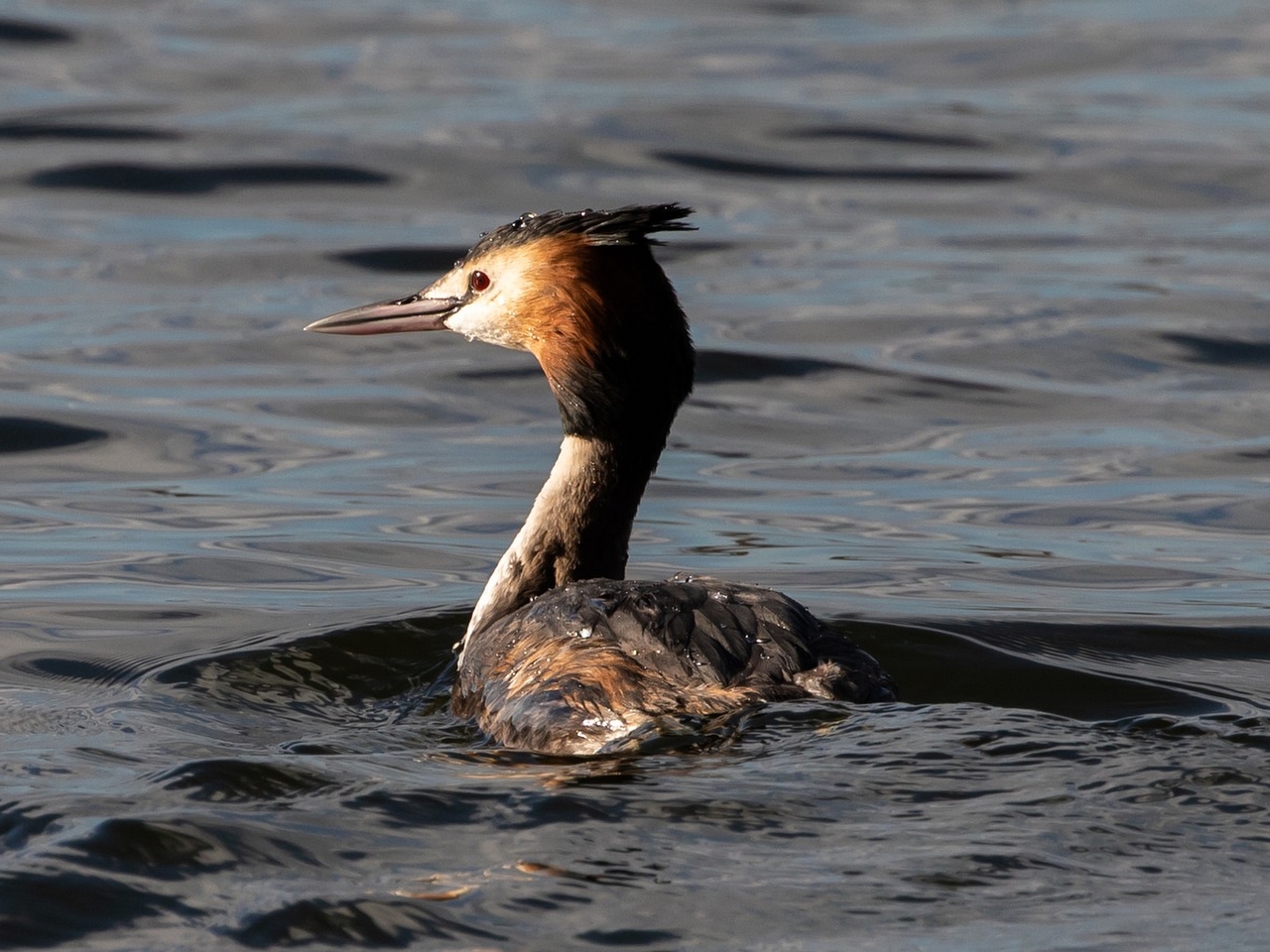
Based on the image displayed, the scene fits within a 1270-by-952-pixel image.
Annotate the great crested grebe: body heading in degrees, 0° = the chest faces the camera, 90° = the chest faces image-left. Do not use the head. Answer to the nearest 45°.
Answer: approximately 90°
